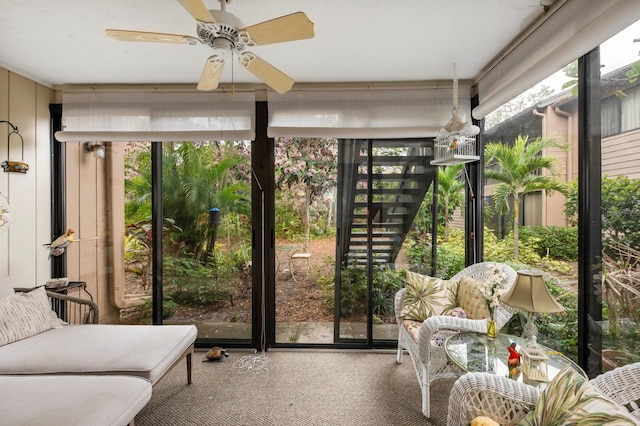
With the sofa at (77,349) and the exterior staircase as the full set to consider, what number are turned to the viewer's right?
1

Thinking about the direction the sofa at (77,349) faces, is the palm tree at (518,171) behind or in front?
in front

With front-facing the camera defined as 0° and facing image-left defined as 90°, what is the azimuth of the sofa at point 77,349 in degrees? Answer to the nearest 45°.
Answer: approximately 270°

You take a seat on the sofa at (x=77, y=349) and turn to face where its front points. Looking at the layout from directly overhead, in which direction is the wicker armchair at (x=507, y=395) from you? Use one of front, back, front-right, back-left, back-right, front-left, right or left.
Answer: front-right

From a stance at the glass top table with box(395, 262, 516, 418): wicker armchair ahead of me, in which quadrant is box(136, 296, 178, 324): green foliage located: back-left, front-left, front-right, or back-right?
front-left

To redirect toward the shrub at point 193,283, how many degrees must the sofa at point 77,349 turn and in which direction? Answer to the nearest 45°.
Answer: approximately 45° to its left
